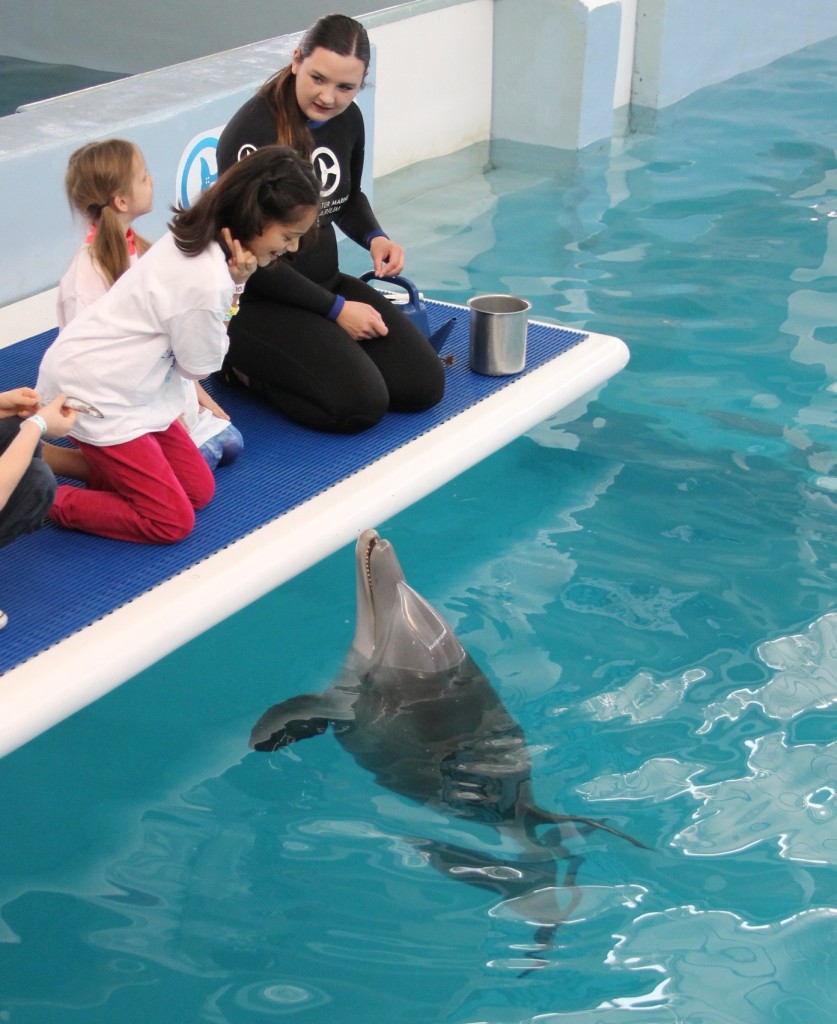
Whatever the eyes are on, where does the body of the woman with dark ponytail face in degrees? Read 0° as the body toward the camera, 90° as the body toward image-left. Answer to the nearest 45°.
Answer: approximately 315°
